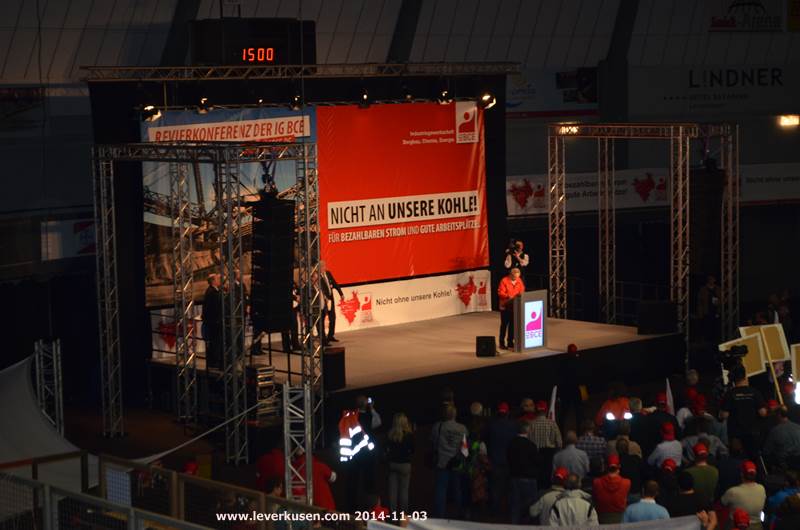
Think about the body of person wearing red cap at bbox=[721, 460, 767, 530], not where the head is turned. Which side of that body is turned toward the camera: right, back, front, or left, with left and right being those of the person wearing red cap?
back

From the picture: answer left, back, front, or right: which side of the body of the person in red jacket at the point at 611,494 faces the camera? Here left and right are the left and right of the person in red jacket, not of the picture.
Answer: back

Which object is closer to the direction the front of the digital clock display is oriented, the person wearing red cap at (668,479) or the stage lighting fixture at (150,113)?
the person wearing red cap

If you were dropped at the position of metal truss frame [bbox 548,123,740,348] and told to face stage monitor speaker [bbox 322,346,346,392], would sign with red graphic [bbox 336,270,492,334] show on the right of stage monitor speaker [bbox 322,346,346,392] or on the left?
right

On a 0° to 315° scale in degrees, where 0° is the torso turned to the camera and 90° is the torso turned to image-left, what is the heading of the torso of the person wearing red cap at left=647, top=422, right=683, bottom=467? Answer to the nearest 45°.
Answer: approximately 180°

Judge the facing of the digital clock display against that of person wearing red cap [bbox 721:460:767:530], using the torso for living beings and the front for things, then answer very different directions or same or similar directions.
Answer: very different directions

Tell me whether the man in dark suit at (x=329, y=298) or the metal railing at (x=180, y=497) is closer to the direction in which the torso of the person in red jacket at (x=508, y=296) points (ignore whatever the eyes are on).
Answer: the metal railing

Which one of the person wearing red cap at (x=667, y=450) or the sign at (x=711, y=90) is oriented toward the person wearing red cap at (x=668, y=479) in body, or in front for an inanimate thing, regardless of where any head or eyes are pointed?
the sign

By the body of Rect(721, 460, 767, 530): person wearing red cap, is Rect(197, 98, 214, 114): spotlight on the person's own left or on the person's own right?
on the person's own left
